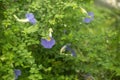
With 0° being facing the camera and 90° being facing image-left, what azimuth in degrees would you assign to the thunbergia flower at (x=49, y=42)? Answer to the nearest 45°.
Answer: approximately 0°
